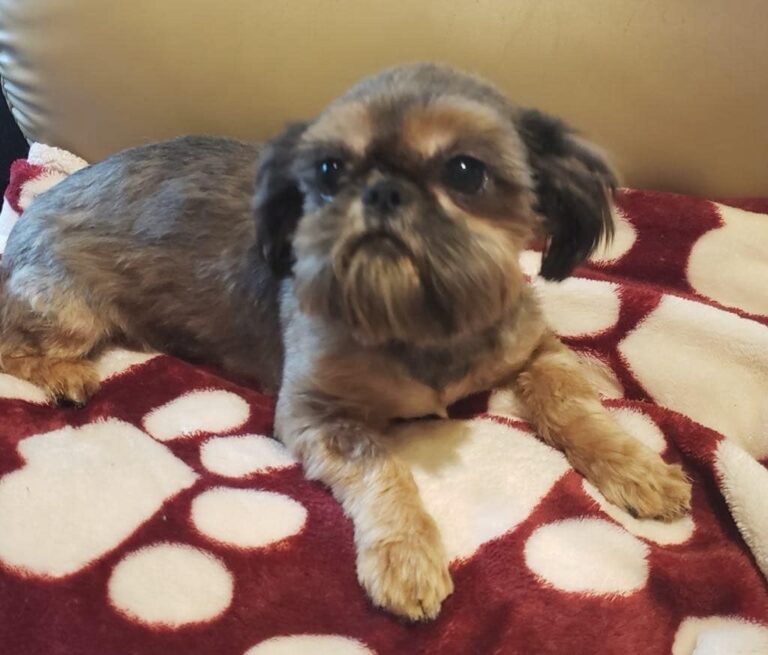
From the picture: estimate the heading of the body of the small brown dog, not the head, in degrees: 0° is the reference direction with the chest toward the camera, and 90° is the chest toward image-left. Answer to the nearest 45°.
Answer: approximately 315°
